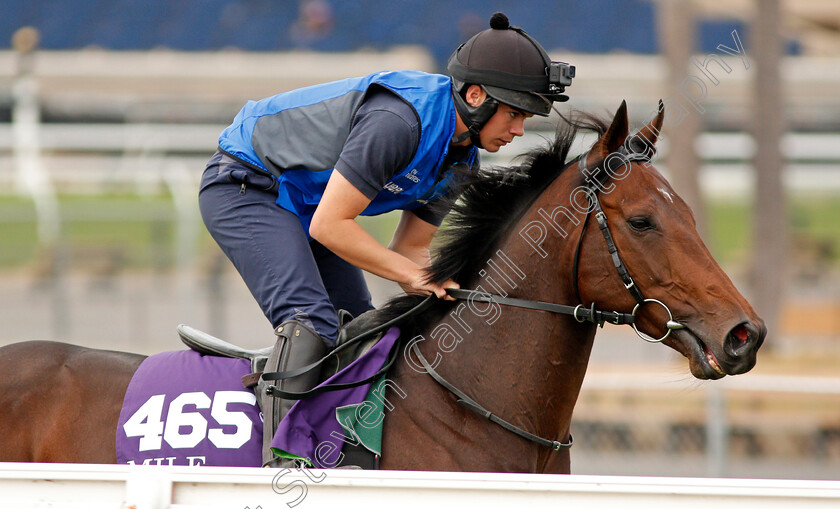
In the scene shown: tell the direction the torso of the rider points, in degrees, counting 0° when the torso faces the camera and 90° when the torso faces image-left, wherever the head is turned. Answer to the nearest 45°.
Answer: approximately 270°

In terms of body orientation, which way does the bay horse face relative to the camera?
to the viewer's right

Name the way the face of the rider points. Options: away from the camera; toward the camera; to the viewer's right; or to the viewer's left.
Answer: to the viewer's right
